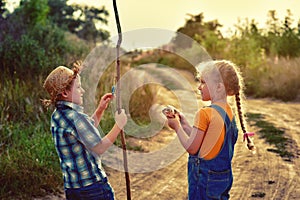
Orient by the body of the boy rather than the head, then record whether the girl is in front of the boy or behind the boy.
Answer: in front

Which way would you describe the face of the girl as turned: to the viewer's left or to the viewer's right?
to the viewer's left

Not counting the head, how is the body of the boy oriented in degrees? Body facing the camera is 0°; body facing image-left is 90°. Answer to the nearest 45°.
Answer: approximately 270°

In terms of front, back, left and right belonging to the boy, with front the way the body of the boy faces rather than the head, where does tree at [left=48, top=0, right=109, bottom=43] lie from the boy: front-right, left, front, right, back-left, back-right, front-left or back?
left

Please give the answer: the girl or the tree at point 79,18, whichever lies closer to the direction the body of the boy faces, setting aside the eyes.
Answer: the girl

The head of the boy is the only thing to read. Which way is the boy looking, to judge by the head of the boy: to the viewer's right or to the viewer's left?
to the viewer's right

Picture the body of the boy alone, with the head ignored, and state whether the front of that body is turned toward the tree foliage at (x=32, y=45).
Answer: no

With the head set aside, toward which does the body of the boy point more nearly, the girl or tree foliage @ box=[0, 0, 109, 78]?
the girl
